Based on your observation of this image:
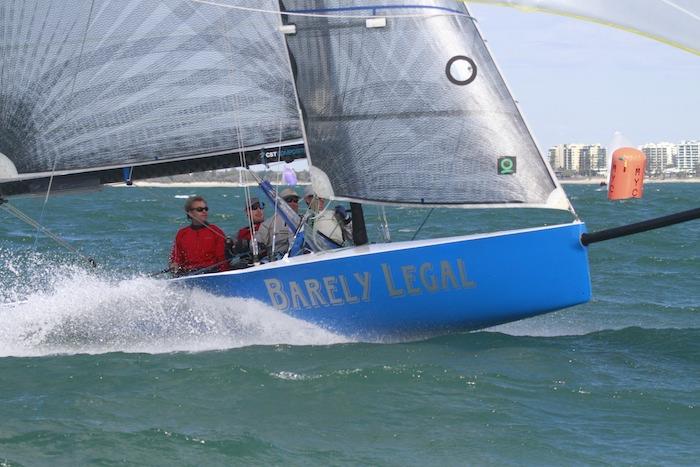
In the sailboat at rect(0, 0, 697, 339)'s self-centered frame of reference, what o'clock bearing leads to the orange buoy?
The orange buoy is roughly at 10 o'clock from the sailboat.

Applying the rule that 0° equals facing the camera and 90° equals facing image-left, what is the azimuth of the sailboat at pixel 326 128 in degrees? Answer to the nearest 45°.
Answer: approximately 270°

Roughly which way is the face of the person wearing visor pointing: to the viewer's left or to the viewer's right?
to the viewer's right
